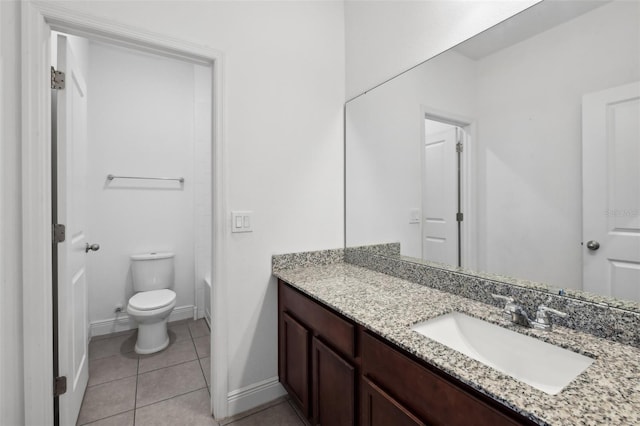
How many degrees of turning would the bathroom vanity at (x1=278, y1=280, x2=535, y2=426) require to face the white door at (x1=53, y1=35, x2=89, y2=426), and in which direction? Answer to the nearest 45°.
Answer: approximately 45° to its right

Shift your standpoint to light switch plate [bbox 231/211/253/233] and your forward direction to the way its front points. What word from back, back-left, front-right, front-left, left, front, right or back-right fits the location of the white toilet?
back-right

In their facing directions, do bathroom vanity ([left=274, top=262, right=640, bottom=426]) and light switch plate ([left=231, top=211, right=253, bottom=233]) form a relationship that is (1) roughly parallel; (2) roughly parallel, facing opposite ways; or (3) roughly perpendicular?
roughly perpendicular

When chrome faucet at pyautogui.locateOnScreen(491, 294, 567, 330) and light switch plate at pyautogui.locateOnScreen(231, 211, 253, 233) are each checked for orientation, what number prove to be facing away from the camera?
0

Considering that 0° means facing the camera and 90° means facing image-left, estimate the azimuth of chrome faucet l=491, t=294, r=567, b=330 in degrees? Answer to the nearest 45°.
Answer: approximately 45°

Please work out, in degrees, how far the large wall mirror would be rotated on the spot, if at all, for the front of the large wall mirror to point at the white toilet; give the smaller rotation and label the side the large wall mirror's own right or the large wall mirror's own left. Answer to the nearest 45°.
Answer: approximately 45° to the large wall mirror's own right

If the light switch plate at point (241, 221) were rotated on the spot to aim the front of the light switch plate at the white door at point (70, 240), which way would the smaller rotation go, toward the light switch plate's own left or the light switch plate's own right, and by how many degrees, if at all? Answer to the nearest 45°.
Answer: approximately 90° to the light switch plate's own right

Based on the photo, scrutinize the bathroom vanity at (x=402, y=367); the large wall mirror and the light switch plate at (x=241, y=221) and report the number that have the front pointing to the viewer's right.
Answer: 0

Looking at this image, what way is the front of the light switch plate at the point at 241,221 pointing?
toward the camera

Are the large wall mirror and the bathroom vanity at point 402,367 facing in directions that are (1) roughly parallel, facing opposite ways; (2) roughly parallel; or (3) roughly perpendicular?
roughly parallel

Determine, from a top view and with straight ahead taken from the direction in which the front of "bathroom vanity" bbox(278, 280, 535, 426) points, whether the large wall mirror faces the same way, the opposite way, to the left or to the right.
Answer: the same way
